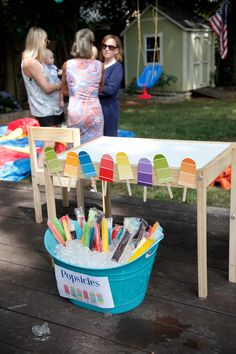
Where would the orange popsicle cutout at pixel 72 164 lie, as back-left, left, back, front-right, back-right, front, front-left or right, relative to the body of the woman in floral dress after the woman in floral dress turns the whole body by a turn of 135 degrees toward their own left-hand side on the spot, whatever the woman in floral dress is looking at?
front-left

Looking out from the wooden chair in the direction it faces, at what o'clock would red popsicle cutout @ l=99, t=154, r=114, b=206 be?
The red popsicle cutout is roughly at 4 o'clock from the wooden chair.

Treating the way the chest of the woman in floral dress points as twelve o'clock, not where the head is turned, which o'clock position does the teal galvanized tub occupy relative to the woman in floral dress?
The teal galvanized tub is roughly at 6 o'clock from the woman in floral dress.

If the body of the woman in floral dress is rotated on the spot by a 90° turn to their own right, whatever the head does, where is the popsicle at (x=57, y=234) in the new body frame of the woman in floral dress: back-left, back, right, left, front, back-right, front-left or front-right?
right

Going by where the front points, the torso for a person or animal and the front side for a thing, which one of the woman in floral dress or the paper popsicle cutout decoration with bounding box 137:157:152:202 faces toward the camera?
the paper popsicle cutout decoration

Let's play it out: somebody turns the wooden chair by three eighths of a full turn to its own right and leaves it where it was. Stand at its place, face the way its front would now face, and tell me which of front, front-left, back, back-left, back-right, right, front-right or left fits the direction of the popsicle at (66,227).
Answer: front

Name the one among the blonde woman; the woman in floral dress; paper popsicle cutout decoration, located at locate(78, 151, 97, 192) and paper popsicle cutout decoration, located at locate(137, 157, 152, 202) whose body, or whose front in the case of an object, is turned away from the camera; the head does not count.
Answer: the woman in floral dress

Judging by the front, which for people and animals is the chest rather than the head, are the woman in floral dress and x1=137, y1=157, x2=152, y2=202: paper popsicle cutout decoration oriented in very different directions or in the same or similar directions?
very different directions

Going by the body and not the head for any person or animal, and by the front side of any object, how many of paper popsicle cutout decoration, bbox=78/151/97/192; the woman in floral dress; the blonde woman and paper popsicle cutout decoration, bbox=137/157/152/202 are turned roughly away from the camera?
1

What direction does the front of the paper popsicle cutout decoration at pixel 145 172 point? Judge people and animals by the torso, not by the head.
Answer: toward the camera

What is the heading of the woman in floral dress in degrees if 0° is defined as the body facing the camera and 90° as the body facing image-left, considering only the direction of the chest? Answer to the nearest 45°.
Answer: approximately 180°

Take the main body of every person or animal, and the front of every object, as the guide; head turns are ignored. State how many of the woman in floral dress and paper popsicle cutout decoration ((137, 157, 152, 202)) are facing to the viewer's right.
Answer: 0

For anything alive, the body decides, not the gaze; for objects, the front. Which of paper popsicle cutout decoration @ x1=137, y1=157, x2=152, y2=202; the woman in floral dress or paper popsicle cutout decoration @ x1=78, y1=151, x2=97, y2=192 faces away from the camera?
the woman in floral dress
